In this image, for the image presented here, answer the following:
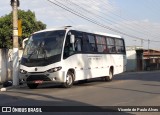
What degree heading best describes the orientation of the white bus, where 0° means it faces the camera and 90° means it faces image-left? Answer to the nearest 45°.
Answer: approximately 45°
